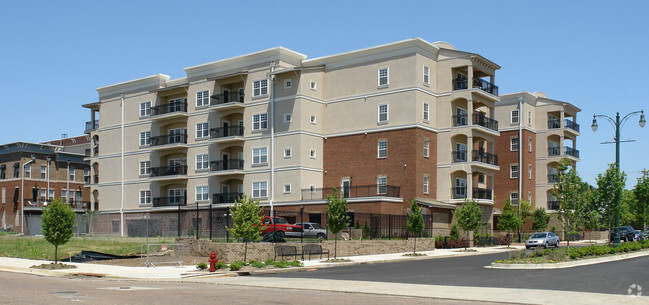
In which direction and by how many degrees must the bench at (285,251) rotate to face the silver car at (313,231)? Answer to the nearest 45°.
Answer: approximately 180°

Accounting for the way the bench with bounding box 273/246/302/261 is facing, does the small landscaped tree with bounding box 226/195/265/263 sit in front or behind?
in front

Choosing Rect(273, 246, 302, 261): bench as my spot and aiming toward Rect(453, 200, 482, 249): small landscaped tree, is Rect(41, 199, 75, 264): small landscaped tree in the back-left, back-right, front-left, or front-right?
back-left

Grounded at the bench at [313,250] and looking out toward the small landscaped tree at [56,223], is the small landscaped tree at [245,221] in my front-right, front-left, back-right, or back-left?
front-left

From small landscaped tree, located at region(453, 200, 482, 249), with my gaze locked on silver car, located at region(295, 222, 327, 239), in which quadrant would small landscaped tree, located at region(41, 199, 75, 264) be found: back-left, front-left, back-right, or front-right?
front-left

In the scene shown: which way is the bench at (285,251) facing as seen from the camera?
toward the camera

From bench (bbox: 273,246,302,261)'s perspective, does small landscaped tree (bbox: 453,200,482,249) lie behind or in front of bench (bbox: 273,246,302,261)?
behind

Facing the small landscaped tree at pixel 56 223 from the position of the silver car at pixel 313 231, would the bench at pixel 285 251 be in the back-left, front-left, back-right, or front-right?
front-left
